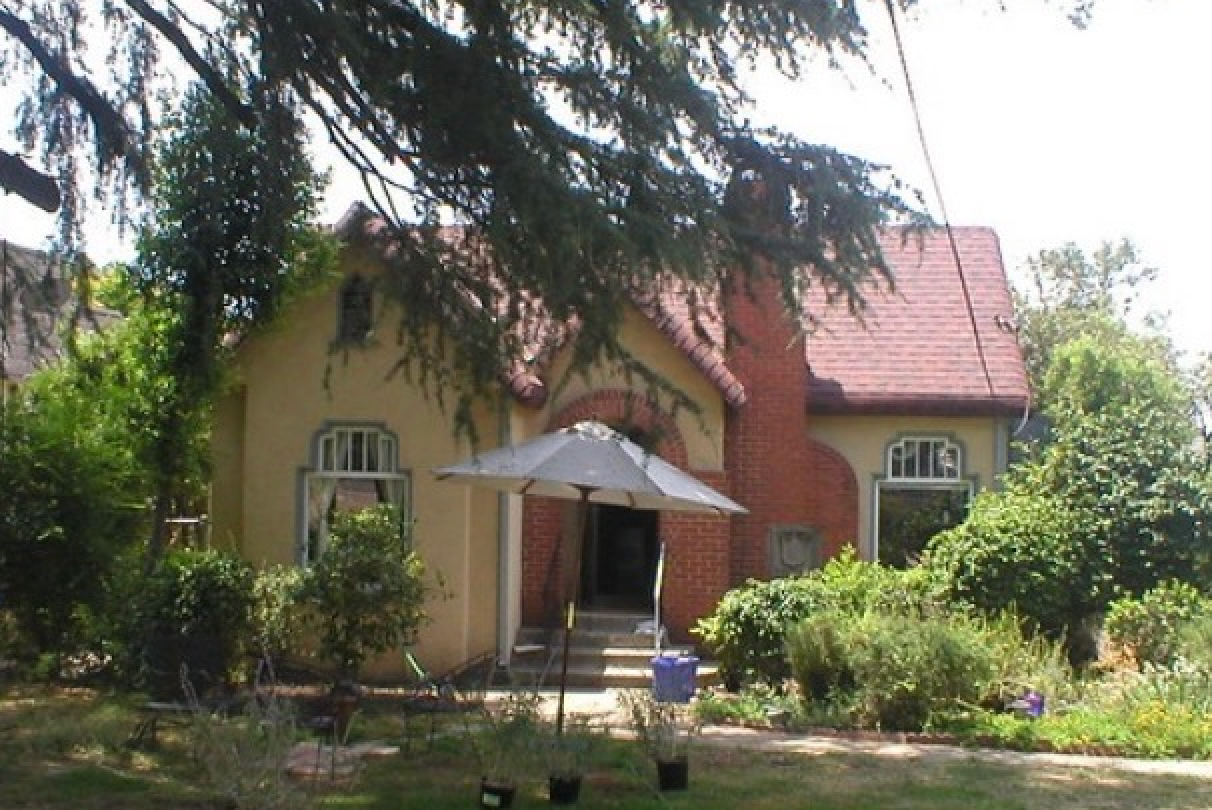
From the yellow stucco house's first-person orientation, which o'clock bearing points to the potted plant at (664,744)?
The potted plant is roughly at 12 o'clock from the yellow stucco house.

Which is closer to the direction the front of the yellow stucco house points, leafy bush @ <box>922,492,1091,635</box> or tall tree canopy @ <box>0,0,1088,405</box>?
the tall tree canopy

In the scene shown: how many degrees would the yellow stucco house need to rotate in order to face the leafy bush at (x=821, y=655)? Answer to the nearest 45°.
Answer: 0° — it already faces it

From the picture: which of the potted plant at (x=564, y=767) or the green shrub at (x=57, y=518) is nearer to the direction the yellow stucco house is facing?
the potted plant

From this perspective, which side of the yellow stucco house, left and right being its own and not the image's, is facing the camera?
front

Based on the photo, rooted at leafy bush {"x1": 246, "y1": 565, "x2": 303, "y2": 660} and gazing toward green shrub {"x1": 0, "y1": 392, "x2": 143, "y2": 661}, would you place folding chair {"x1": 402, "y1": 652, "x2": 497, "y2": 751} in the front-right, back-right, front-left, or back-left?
back-left
